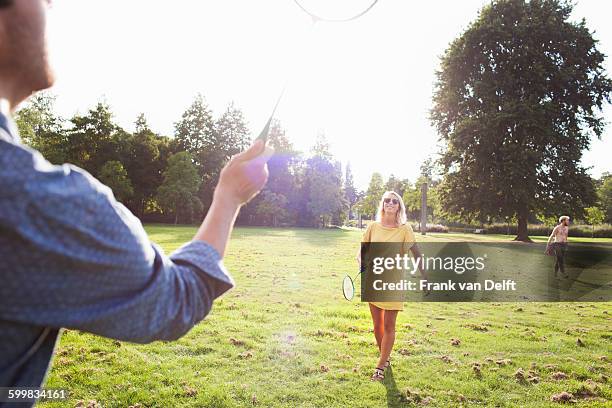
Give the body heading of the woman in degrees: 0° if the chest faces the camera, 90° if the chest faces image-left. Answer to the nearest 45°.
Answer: approximately 0°

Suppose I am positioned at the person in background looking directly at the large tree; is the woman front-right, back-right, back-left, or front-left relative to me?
back-left

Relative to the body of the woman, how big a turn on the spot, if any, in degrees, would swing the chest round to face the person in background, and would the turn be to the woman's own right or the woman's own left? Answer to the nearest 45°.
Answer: approximately 135° to the woman's own left

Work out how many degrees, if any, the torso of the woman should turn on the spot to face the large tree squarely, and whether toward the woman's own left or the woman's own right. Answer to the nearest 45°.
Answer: approximately 180°
